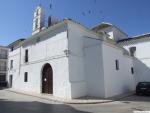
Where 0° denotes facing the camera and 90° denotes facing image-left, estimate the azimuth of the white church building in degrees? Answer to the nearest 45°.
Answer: approximately 45°

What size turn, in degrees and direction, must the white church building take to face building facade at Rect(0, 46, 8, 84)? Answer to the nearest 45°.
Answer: approximately 90° to its right
